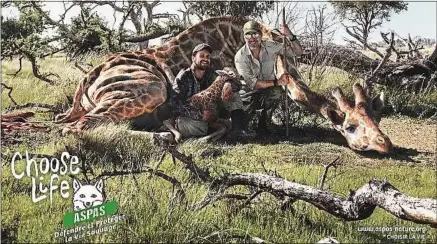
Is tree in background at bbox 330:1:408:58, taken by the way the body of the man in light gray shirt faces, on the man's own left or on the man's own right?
on the man's own left

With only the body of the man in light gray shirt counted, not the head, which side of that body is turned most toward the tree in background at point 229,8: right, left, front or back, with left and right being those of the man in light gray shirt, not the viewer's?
back

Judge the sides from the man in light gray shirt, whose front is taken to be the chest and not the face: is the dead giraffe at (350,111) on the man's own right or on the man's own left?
on the man's own left

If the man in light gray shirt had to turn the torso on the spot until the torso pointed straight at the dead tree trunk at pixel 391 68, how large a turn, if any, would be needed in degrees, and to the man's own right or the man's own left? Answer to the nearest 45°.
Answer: approximately 135° to the man's own left

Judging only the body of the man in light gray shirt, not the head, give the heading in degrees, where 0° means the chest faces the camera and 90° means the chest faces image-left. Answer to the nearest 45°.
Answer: approximately 0°
